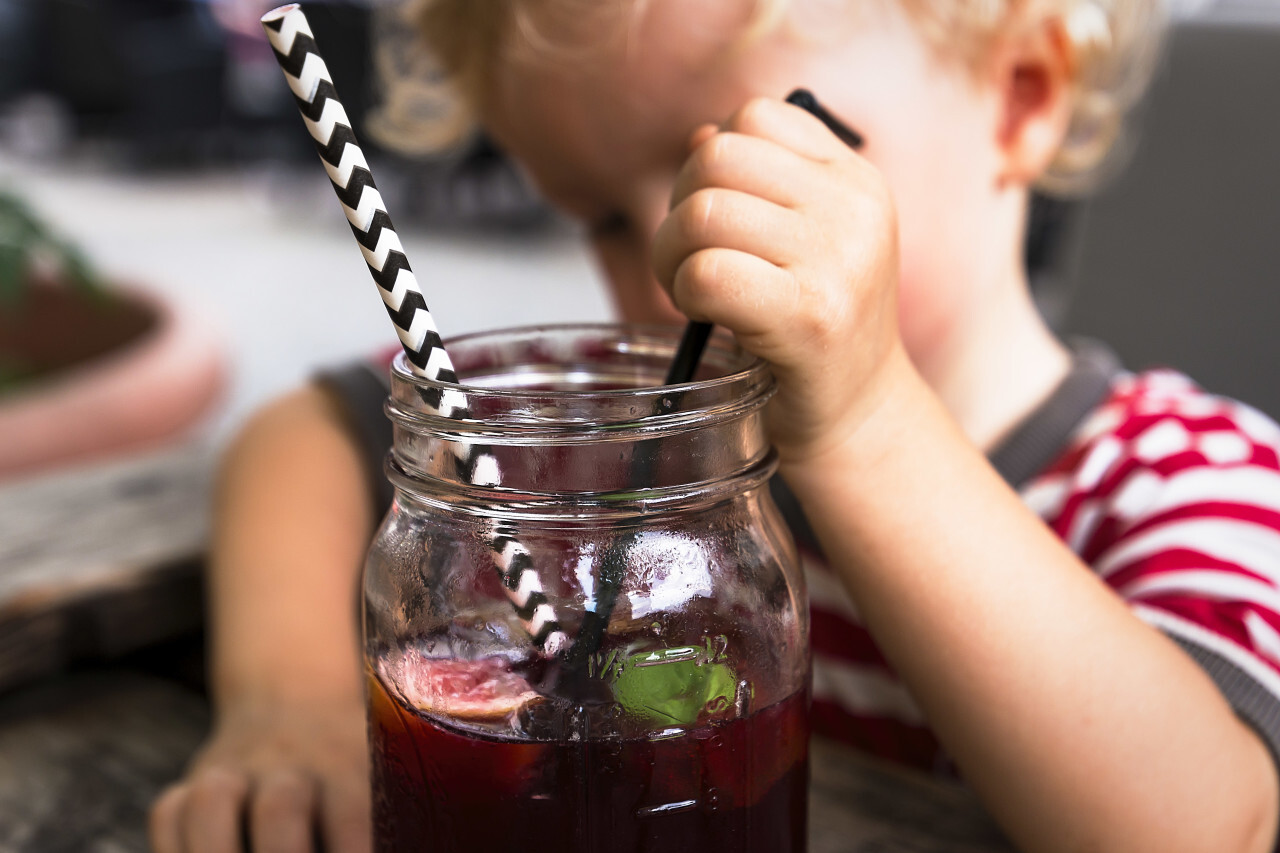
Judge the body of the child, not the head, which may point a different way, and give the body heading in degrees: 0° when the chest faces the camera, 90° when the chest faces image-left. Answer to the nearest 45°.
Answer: approximately 45°

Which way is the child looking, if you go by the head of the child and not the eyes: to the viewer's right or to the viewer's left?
to the viewer's left
